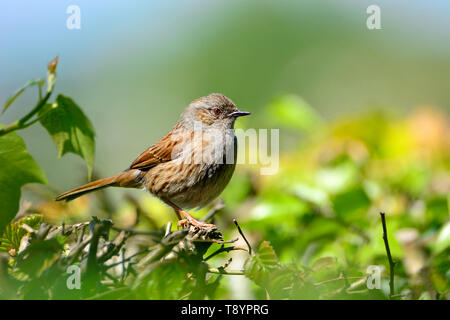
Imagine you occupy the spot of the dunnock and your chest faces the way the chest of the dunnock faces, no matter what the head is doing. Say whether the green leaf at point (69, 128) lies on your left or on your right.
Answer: on your right

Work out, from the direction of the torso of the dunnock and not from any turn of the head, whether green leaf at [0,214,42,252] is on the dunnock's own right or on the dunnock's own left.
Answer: on the dunnock's own right

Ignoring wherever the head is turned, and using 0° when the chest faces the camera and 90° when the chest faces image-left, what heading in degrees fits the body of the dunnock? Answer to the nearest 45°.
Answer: approximately 270°

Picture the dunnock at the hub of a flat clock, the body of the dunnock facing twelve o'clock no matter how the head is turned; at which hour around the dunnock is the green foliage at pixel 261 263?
The green foliage is roughly at 1 o'clock from the dunnock.
